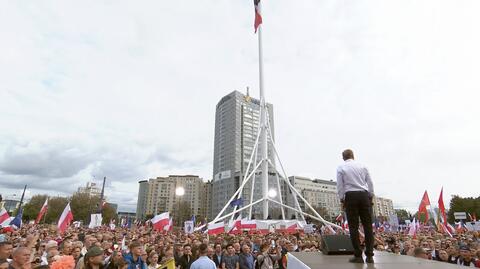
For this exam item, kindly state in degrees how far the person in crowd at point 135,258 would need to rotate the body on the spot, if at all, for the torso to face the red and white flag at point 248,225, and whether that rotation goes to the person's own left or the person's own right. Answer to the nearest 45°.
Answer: approximately 90° to the person's own left

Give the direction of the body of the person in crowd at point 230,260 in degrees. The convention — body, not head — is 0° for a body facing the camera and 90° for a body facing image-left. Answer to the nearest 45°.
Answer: approximately 0°
